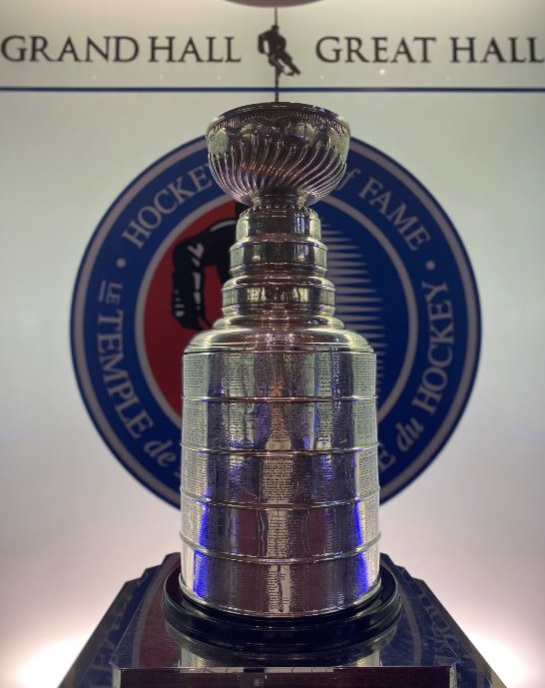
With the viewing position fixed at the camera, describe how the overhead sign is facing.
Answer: facing the viewer
